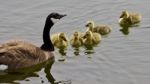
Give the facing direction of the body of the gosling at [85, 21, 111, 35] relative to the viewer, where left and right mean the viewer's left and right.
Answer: facing to the left of the viewer

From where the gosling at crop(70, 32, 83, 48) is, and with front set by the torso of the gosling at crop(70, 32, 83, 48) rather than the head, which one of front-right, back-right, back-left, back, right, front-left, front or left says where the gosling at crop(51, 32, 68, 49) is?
right

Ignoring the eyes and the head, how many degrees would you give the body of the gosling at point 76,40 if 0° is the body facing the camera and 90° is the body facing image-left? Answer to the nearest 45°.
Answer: approximately 0°

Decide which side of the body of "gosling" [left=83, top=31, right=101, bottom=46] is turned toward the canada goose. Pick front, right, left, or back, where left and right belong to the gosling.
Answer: front

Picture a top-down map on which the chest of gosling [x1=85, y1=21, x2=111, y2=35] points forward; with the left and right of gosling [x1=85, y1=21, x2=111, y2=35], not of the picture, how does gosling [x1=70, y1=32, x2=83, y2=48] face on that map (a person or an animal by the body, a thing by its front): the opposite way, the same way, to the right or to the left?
to the left

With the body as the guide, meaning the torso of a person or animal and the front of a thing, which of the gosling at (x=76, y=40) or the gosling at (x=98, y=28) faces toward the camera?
the gosling at (x=76, y=40)

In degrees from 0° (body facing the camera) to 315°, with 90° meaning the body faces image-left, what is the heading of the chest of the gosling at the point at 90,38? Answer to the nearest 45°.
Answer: approximately 45°
